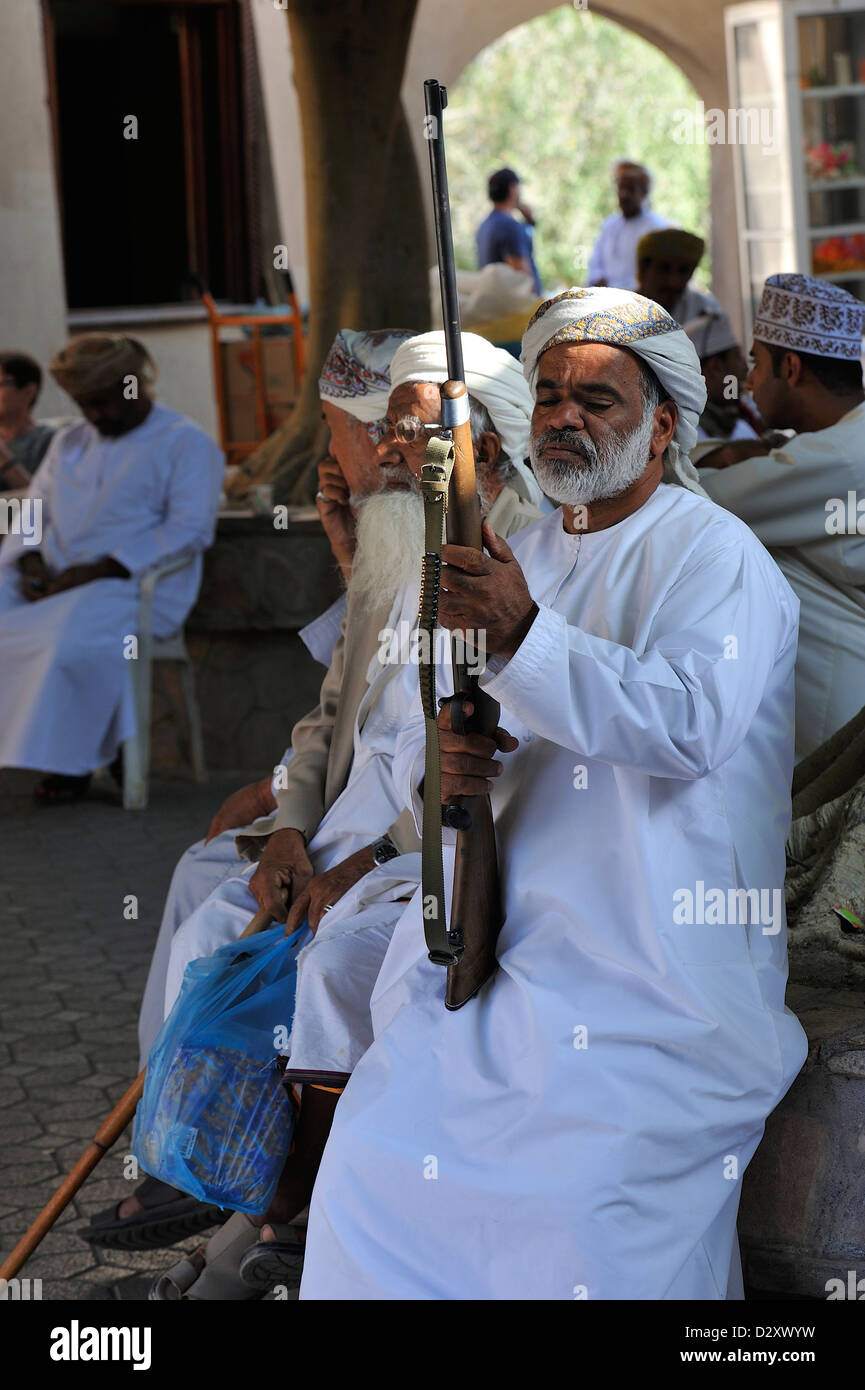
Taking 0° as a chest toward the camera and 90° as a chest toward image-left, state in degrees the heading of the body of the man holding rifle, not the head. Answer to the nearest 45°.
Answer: approximately 45°

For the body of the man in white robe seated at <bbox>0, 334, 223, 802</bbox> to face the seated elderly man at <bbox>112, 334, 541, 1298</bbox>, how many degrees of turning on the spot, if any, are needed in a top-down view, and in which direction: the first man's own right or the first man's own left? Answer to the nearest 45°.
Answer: approximately 45° to the first man's own left

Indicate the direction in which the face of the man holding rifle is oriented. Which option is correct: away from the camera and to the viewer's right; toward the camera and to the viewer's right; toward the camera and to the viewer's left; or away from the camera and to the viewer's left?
toward the camera and to the viewer's left

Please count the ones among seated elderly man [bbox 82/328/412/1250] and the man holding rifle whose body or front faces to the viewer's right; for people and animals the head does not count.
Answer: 0

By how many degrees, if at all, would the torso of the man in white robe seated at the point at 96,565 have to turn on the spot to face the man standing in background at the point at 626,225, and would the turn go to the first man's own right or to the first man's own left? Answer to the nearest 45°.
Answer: approximately 180°

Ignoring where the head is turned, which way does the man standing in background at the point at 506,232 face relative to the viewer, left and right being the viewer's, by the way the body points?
facing away from the viewer and to the right of the viewer

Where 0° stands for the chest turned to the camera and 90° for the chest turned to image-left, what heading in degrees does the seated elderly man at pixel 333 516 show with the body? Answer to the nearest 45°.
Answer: approximately 45°

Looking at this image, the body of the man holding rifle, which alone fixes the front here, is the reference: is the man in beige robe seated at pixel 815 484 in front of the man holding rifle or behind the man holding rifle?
behind

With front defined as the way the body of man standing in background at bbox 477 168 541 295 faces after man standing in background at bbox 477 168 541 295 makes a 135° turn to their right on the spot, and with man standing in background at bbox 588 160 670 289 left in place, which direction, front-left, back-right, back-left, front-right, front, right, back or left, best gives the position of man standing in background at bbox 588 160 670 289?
back-left
